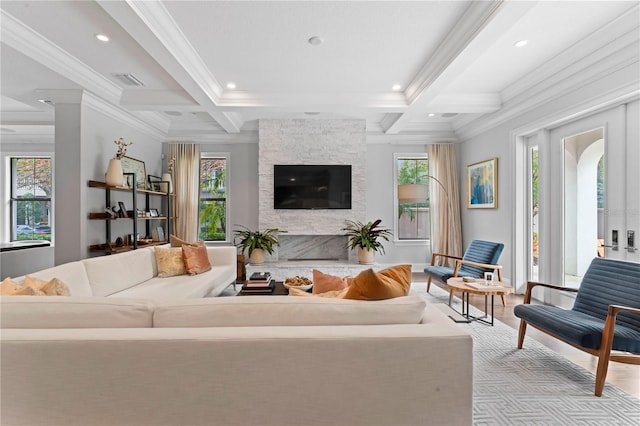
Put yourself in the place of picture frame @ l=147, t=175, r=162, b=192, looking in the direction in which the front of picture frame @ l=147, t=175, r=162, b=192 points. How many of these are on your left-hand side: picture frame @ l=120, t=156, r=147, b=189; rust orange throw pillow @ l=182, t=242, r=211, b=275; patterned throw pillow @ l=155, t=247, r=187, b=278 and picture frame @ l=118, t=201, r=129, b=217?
0

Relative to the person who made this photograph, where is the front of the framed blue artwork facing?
facing the viewer and to the left of the viewer

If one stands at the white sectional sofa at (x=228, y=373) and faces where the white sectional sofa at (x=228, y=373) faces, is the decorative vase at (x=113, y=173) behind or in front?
in front

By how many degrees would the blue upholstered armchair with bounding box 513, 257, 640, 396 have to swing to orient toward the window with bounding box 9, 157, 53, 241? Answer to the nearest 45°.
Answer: approximately 45° to its right

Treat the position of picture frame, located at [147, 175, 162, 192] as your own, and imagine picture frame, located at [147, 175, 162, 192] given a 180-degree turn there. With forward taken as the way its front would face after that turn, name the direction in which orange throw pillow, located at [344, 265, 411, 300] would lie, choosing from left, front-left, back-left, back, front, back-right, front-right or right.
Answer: back-left

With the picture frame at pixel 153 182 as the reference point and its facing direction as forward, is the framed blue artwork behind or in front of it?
in front

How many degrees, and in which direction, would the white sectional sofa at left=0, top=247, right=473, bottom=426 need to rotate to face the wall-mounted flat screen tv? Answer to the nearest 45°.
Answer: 0° — it already faces it

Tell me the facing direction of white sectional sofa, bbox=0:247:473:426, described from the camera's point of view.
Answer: facing away from the viewer

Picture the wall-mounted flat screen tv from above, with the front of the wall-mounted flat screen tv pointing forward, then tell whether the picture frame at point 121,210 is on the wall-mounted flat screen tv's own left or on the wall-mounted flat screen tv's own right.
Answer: on the wall-mounted flat screen tv's own right

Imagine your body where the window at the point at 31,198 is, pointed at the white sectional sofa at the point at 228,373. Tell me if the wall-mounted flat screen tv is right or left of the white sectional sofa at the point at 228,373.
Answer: left

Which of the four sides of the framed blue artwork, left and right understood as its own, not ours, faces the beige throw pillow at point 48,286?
front

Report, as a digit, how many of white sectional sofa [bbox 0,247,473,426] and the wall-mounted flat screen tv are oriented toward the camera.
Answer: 1

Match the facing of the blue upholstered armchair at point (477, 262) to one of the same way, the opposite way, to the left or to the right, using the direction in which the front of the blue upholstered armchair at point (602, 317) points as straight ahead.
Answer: the same way

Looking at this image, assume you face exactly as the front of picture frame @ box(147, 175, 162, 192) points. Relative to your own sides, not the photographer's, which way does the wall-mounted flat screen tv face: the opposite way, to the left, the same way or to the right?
to the right

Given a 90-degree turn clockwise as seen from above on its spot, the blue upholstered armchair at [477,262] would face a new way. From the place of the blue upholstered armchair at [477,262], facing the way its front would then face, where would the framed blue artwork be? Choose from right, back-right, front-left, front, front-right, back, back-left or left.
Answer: front-right

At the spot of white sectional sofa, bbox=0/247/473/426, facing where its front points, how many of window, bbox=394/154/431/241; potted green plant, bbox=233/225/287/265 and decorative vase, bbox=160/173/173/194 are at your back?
0

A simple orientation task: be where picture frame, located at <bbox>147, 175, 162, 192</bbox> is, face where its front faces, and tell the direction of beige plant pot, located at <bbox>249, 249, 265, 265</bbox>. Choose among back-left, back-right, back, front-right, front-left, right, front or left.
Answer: front

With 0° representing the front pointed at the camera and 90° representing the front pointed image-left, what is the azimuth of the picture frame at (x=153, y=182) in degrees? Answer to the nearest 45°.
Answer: approximately 315°

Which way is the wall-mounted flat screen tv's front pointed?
toward the camera
